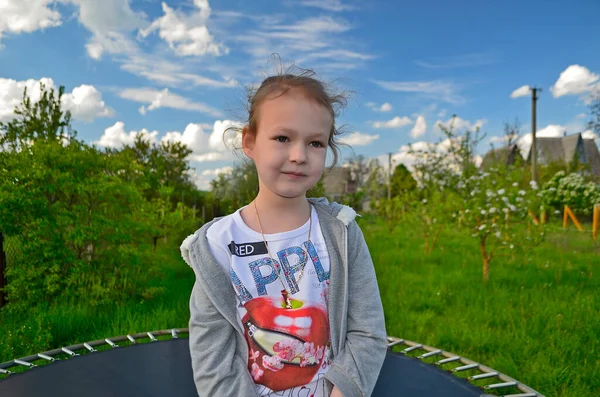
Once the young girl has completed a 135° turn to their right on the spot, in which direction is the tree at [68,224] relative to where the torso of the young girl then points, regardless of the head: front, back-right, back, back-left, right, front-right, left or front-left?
front

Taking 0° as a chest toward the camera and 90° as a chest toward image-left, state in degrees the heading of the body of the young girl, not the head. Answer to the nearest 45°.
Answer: approximately 0°

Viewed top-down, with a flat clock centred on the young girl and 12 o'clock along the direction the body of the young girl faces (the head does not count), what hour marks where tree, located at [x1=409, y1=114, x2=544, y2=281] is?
The tree is roughly at 7 o'clock from the young girl.
